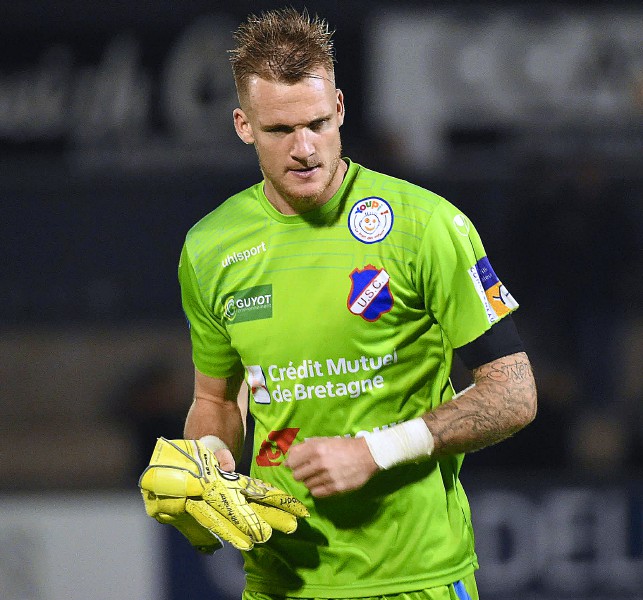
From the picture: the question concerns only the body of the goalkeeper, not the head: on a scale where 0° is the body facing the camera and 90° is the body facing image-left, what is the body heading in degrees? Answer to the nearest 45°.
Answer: approximately 0°
